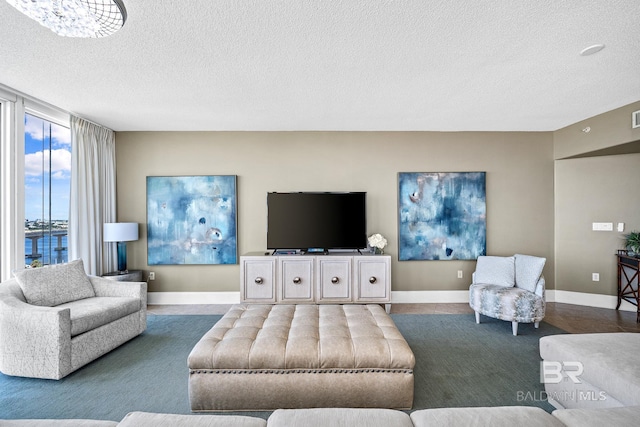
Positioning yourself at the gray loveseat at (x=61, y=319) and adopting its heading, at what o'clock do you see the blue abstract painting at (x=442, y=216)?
The blue abstract painting is roughly at 11 o'clock from the gray loveseat.

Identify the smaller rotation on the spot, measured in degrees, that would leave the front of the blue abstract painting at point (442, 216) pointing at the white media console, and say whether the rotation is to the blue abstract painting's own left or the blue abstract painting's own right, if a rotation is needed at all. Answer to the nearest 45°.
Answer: approximately 45° to the blue abstract painting's own right

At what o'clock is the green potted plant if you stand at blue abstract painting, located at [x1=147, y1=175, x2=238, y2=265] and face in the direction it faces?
The green potted plant is roughly at 10 o'clock from the blue abstract painting.

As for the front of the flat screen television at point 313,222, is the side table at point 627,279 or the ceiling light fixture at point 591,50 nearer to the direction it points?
the ceiling light fixture

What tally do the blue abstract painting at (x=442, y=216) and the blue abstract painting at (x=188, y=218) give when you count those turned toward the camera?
2

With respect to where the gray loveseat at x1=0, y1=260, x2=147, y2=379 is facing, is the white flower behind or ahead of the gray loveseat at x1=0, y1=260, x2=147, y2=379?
ahead

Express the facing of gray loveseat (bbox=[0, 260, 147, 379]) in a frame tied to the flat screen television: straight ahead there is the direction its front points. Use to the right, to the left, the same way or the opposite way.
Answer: to the left

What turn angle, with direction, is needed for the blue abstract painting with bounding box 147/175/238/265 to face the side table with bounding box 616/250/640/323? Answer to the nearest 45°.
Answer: approximately 45° to its left

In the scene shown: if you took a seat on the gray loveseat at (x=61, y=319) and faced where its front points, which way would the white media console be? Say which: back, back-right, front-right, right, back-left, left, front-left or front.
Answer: front-left

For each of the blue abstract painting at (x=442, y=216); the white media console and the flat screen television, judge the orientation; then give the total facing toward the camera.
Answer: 3

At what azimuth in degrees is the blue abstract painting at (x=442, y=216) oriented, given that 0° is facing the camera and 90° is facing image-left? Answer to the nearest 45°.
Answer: approximately 0°

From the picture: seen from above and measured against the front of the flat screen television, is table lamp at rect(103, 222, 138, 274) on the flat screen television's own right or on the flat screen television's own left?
on the flat screen television's own right

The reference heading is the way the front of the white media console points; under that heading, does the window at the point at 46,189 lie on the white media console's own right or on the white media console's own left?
on the white media console's own right

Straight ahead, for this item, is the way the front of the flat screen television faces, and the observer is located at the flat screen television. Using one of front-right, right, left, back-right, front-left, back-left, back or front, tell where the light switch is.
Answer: left

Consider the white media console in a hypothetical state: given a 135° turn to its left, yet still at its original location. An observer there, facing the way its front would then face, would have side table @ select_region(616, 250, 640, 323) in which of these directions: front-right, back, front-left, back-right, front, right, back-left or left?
front-right

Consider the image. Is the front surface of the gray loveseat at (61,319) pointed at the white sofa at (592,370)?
yes

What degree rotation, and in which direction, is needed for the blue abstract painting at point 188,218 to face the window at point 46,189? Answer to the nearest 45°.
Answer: approximately 90° to its right
